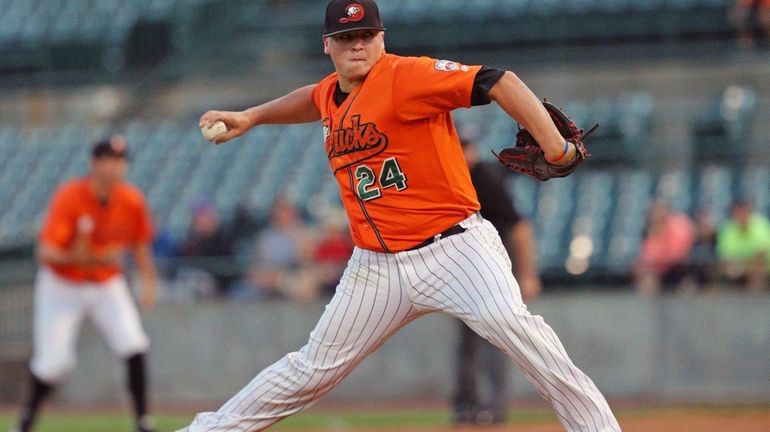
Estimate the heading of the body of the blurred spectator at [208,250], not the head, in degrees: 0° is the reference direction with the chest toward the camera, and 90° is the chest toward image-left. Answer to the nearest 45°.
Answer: approximately 0°

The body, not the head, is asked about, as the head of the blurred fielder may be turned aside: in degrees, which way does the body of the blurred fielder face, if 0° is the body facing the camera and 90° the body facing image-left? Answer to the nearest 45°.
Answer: approximately 0°

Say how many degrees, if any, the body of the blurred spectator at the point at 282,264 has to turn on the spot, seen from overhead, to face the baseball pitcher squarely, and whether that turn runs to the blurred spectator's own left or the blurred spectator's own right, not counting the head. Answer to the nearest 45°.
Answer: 0° — they already face them

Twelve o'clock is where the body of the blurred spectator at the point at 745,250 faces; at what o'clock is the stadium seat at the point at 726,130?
The stadium seat is roughly at 6 o'clock from the blurred spectator.

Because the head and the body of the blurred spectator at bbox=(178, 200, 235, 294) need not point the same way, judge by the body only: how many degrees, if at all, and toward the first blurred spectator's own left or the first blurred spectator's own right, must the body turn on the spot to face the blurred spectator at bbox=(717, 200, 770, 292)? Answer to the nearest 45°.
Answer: approximately 45° to the first blurred spectator's own left

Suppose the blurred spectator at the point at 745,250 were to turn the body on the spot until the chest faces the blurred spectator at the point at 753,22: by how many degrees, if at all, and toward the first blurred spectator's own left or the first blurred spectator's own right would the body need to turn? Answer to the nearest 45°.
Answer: approximately 180°

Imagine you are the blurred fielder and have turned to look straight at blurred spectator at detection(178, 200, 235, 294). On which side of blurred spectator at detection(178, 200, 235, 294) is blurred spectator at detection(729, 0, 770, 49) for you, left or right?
right

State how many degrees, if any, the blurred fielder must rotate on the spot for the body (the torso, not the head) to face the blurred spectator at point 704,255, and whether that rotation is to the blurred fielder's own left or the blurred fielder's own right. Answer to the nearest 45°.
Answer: approximately 90° to the blurred fielder's own left
